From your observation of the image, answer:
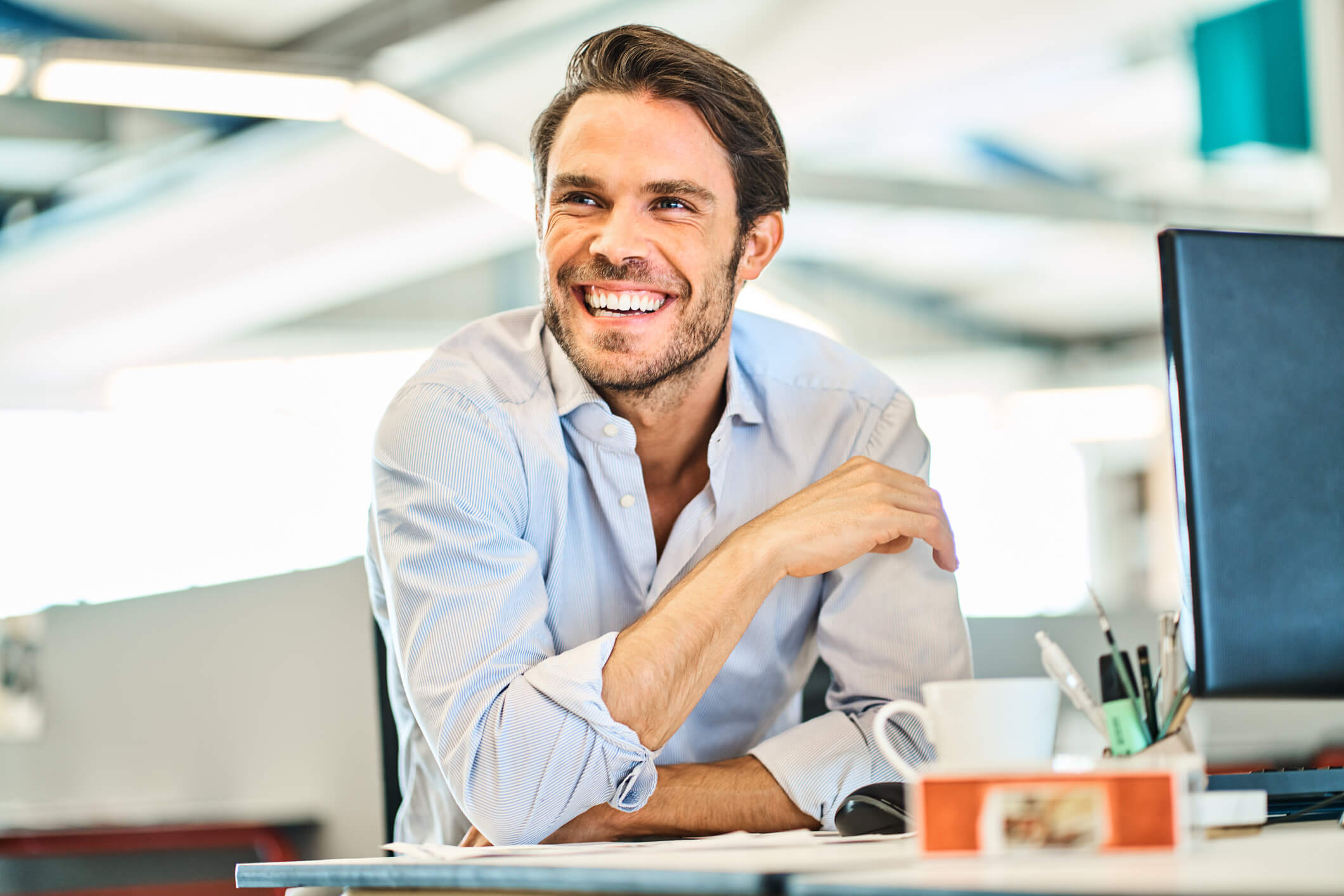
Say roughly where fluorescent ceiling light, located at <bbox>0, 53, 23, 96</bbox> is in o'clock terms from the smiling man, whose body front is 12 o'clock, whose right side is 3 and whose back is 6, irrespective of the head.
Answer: The fluorescent ceiling light is roughly at 5 o'clock from the smiling man.

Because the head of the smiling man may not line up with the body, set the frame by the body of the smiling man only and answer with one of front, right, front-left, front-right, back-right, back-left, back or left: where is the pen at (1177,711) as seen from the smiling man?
front-left

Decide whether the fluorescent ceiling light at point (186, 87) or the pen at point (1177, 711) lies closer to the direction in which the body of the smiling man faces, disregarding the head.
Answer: the pen

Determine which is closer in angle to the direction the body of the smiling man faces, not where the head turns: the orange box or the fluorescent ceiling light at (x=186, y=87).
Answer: the orange box

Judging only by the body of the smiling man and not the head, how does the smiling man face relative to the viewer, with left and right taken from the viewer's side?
facing the viewer

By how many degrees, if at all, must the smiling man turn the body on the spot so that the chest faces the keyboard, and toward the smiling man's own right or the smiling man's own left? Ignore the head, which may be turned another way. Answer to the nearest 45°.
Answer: approximately 45° to the smiling man's own left

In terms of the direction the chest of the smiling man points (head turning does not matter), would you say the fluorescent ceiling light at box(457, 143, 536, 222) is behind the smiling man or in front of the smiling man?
behind

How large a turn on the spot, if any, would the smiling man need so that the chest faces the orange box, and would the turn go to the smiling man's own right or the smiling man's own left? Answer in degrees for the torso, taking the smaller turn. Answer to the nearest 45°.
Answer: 0° — they already face it

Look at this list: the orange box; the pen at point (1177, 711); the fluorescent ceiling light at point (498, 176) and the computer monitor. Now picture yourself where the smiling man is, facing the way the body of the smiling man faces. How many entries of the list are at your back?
1

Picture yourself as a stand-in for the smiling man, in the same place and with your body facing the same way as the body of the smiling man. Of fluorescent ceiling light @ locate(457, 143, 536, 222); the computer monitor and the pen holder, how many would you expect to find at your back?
1
